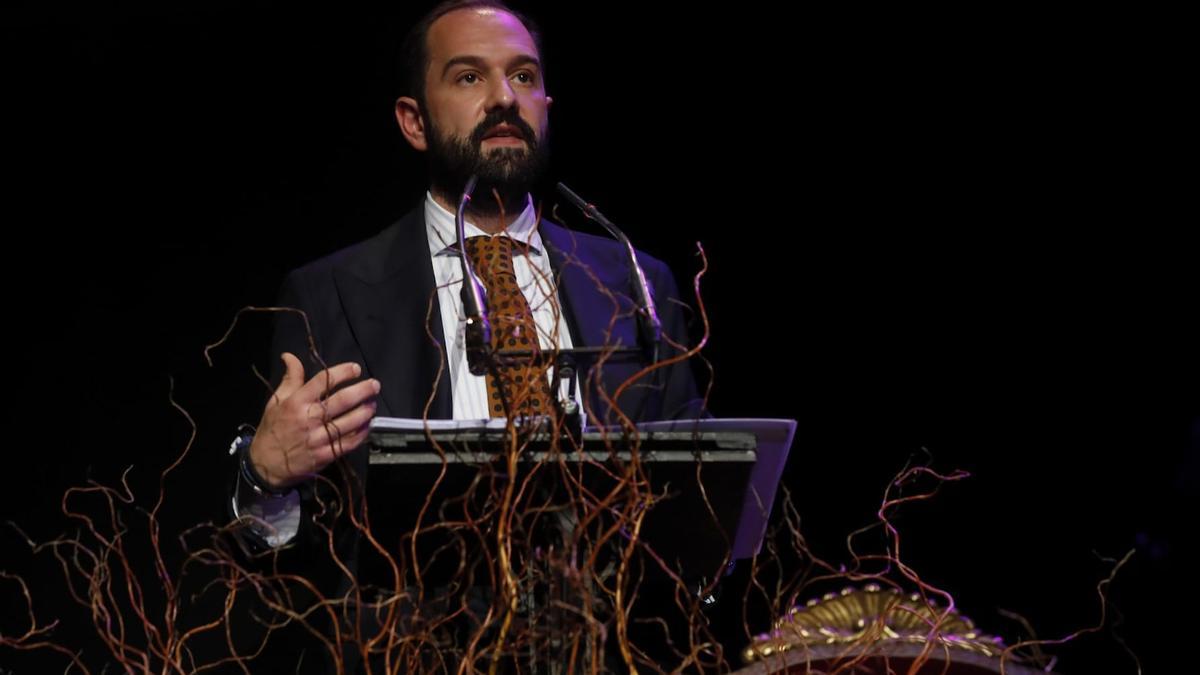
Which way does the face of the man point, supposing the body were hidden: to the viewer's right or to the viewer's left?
to the viewer's right

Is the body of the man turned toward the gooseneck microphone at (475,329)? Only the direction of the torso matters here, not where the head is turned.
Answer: yes

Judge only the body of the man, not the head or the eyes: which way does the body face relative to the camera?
toward the camera
